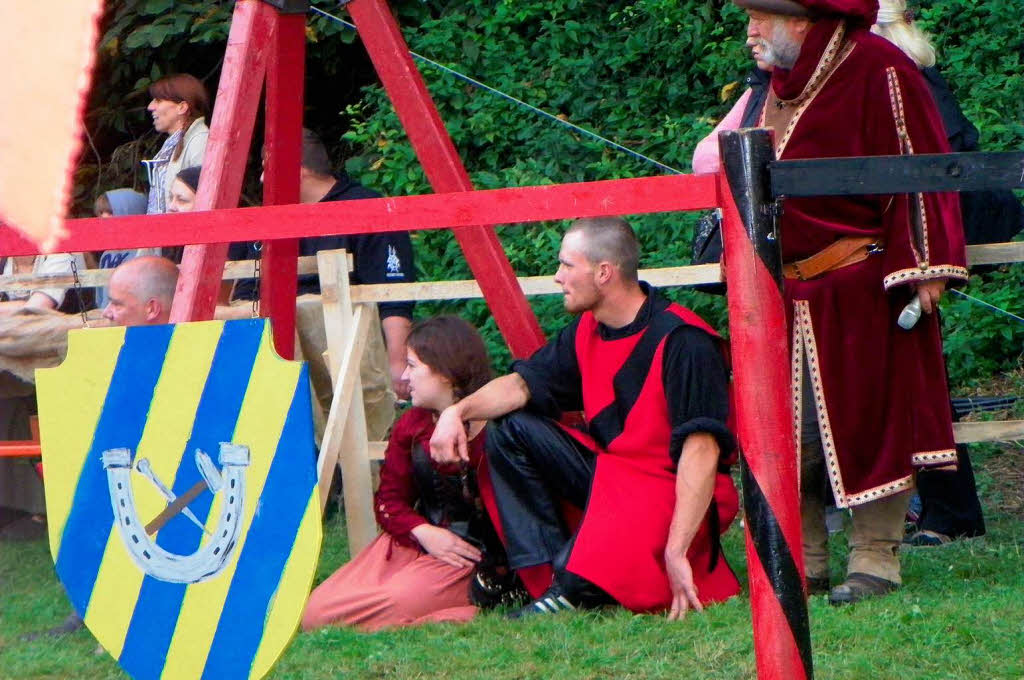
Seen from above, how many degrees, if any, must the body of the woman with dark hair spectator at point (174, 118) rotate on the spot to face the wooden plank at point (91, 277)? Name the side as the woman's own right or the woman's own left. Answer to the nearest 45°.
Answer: approximately 90° to the woman's own left

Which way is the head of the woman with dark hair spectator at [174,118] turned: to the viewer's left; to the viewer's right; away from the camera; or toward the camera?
to the viewer's left

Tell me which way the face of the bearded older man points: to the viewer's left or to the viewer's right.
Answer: to the viewer's left

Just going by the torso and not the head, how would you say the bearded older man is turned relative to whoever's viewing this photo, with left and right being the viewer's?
facing to the left of the viewer

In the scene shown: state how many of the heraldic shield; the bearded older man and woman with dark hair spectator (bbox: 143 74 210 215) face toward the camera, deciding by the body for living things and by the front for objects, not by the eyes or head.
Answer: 1

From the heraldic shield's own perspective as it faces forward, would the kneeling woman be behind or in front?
behind

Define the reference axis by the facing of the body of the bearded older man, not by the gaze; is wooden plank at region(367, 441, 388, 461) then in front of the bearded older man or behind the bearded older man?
in front

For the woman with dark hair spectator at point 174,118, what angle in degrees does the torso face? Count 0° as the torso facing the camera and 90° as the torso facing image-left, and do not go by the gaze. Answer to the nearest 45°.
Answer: approximately 90°

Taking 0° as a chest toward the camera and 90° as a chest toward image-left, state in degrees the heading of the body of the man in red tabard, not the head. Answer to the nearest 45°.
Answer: approximately 45°

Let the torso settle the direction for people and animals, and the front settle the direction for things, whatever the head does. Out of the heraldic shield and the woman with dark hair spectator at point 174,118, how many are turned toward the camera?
1

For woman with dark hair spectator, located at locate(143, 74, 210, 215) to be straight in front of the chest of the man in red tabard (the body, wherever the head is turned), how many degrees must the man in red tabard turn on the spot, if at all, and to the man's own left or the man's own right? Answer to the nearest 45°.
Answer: approximately 90° to the man's own right

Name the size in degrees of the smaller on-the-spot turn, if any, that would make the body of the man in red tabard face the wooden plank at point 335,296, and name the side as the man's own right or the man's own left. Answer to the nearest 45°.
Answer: approximately 90° to the man's own right

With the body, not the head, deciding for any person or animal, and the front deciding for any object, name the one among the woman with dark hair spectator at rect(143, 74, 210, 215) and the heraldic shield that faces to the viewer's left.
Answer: the woman with dark hair spectator
